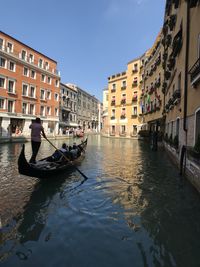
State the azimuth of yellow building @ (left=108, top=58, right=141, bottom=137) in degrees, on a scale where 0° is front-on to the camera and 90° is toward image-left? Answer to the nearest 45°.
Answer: approximately 45°

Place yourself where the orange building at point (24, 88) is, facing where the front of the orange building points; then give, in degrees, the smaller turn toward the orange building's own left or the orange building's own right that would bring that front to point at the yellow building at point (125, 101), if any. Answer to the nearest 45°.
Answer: approximately 45° to the orange building's own left

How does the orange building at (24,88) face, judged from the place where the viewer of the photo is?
facing the viewer and to the right of the viewer

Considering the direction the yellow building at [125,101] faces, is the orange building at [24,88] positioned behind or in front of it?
in front

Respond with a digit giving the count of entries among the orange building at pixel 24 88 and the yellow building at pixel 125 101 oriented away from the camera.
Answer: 0

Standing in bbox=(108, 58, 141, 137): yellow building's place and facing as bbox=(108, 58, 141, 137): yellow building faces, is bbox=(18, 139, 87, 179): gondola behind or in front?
in front

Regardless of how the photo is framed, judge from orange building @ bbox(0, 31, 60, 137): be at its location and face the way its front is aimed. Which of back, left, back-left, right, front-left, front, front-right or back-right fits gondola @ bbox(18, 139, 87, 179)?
front-right
